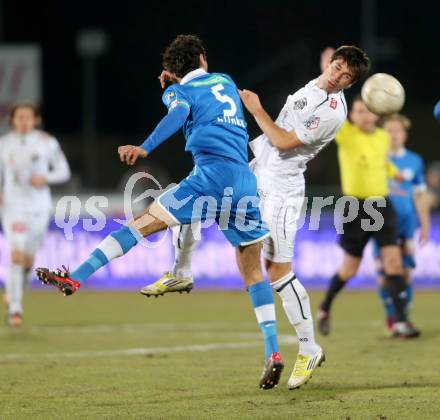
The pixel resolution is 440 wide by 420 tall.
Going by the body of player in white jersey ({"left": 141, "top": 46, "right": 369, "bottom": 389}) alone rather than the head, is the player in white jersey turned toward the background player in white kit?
no

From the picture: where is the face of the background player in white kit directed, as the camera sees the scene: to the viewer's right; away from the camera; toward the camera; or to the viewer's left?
toward the camera

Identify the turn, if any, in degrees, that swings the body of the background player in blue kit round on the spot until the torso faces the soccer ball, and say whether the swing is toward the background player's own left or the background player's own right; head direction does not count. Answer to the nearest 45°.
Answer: approximately 45° to the background player's own left

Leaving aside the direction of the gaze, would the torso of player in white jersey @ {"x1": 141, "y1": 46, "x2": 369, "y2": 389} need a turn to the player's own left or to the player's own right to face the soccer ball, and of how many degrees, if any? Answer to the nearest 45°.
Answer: approximately 180°

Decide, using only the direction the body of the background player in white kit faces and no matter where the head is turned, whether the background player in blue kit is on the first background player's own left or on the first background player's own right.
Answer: on the first background player's own left

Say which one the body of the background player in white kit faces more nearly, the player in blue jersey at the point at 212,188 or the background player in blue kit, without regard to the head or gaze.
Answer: the player in blue jersey

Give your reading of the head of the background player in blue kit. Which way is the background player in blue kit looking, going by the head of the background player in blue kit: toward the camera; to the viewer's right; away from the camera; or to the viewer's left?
toward the camera

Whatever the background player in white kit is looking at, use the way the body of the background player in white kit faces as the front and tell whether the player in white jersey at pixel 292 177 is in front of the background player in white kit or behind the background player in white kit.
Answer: in front

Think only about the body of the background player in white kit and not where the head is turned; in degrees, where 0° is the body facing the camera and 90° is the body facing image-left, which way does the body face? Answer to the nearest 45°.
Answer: approximately 0°

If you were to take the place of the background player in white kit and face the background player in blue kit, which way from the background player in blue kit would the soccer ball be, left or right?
right

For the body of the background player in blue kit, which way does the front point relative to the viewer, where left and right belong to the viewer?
facing the viewer and to the left of the viewer

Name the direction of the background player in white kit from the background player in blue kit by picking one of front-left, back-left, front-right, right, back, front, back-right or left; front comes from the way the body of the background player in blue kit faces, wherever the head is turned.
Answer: front-right

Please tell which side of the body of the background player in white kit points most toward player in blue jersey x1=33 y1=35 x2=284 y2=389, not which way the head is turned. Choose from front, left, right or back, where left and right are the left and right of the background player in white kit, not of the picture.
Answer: front
